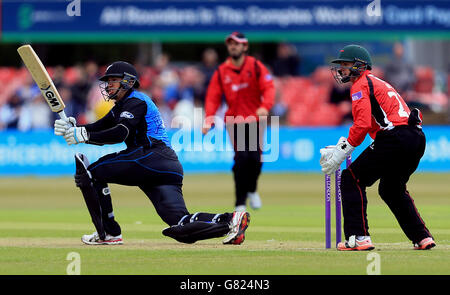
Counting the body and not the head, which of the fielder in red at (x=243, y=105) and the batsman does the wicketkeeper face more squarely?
the batsman

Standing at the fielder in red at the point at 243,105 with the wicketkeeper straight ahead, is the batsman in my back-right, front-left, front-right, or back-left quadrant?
front-right

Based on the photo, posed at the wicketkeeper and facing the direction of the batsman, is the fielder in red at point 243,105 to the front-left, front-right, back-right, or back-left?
front-right

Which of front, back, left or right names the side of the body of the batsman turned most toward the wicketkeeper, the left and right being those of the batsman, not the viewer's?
back

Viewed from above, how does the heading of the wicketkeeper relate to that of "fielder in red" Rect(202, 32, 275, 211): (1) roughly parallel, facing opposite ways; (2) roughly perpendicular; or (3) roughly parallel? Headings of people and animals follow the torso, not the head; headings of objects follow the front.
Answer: roughly perpendicular

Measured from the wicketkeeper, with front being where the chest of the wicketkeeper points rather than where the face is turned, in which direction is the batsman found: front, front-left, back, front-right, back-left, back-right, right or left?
front

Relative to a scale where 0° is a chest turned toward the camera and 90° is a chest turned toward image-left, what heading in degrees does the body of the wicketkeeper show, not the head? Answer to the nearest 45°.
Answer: approximately 90°

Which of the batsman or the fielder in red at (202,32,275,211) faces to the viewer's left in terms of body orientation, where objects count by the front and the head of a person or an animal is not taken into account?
the batsman

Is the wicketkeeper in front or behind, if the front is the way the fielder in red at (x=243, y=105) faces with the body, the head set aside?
in front

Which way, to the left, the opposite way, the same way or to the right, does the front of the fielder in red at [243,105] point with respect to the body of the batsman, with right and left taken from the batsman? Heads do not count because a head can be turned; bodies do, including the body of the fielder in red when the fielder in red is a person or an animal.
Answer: to the left

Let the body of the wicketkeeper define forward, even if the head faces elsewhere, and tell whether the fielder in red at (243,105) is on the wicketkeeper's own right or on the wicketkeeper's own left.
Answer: on the wicketkeeper's own right

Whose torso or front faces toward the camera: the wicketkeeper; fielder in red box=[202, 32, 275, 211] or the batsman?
the fielder in red

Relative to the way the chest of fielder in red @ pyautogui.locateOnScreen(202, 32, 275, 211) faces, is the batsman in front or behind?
in front

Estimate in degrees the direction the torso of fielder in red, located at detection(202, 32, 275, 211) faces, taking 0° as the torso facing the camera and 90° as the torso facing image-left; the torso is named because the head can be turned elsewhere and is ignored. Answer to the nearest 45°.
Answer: approximately 0°
